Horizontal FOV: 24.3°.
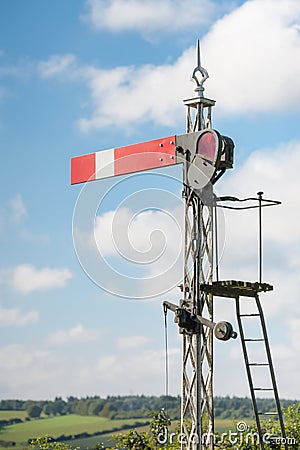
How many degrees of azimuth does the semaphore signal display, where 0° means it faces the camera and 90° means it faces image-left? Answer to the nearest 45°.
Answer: approximately 45°
